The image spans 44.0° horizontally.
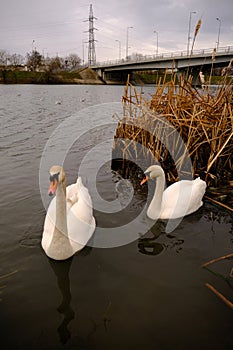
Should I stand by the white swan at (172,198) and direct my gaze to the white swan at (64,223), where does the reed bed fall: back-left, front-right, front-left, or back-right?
back-right

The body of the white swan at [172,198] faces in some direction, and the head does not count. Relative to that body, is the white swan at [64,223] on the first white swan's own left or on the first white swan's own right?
on the first white swan's own left

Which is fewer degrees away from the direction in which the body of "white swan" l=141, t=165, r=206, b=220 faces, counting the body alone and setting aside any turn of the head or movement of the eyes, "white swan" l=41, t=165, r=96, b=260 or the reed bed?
the white swan

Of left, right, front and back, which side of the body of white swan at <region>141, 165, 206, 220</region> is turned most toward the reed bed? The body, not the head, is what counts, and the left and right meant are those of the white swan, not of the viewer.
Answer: right

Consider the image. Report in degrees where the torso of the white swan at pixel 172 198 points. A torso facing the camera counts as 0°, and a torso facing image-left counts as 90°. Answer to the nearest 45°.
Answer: approximately 90°
